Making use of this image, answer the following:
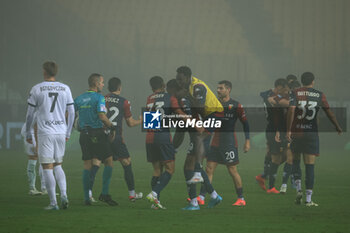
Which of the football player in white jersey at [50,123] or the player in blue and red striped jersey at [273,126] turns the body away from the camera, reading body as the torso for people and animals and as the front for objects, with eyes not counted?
the football player in white jersey

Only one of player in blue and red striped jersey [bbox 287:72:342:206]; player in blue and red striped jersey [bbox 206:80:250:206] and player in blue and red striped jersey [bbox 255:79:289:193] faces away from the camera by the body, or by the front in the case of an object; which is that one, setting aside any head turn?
player in blue and red striped jersey [bbox 287:72:342:206]

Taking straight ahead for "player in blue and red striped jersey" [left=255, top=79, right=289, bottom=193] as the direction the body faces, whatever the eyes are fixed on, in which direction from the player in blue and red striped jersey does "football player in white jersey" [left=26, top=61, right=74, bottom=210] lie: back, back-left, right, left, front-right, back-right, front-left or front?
back-right

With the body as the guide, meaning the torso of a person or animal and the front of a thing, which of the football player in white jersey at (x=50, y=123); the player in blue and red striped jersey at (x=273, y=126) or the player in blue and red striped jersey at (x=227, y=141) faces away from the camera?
the football player in white jersey

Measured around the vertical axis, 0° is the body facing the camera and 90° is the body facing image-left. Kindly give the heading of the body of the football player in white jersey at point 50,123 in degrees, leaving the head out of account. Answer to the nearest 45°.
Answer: approximately 180°

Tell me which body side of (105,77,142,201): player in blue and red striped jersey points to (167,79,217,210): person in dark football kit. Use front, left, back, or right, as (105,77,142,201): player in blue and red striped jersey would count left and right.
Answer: right

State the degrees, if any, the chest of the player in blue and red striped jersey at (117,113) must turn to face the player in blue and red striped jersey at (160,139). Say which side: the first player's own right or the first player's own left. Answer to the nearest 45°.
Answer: approximately 90° to the first player's own right

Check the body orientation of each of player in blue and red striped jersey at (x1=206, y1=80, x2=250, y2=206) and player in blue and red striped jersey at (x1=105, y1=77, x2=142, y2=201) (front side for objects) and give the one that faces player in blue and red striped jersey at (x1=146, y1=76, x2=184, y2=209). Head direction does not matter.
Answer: player in blue and red striped jersey at (x1=206, y1=80, x2=250, y2=206)

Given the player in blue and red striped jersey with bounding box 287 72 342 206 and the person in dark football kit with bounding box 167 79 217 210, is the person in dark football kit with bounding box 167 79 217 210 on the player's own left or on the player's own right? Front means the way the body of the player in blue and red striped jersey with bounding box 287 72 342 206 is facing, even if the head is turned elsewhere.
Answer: on the player's own left

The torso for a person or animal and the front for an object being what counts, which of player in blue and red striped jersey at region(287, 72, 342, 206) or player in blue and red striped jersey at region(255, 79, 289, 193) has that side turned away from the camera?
player in blue and red striped jersey at region(287, 72, 342, 206)

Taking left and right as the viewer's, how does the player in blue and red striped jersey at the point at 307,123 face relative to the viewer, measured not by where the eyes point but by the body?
facing away from the viewer

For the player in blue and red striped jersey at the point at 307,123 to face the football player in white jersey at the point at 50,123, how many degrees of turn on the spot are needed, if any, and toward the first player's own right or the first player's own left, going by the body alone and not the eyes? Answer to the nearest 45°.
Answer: approximately 135° to the first player's own left

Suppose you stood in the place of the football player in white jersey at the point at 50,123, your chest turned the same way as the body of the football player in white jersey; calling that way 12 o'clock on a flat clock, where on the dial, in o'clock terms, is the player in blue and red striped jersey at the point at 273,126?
The player in blue and red striped jersey is roughly at 2 o'clock from the football player in white jersey.

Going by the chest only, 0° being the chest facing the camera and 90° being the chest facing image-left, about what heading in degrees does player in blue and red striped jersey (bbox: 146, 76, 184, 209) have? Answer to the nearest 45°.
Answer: approximately 225°

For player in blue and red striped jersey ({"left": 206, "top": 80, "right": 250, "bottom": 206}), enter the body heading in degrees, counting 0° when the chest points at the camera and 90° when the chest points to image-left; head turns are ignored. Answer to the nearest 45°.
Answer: approximately 45°

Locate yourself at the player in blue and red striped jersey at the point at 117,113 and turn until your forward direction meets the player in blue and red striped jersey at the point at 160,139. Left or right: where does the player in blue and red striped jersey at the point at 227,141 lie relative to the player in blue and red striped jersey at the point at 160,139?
left
